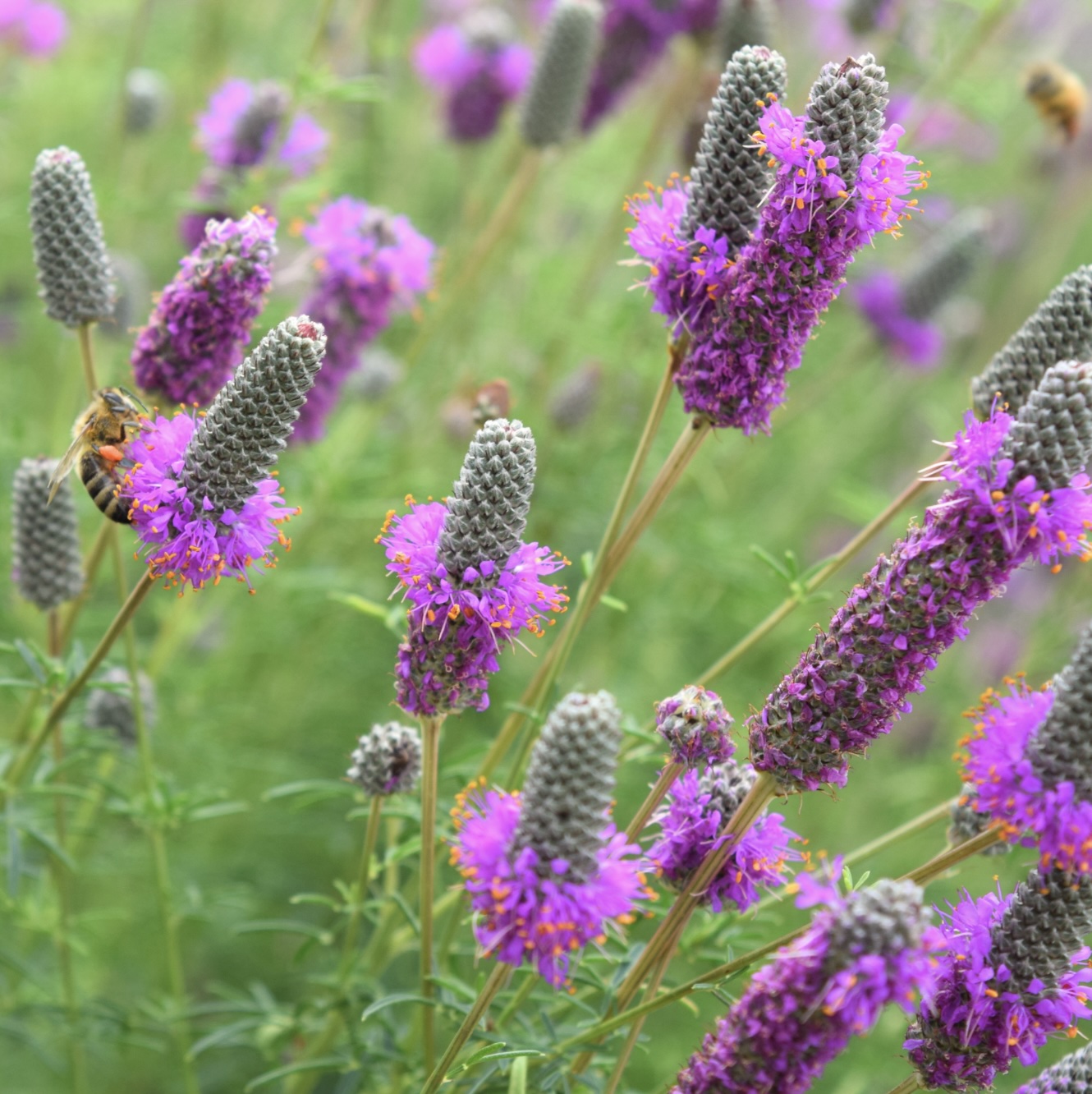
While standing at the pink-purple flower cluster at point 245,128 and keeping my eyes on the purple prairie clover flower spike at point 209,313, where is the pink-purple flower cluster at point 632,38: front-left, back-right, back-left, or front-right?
back-left

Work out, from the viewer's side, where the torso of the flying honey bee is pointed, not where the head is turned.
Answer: to the viewer's left

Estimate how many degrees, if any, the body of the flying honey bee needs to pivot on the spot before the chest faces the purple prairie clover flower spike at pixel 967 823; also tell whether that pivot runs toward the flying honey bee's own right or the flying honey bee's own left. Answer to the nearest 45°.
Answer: approximately 90° to the flying honey bee's own left

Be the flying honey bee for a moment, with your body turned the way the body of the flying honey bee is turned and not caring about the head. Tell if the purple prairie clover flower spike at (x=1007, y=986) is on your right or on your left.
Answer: on your left
